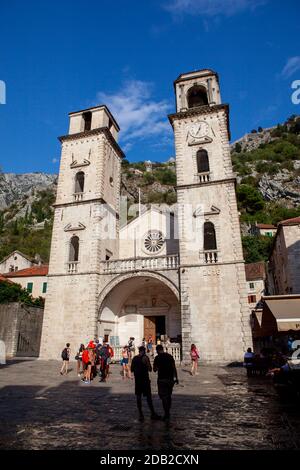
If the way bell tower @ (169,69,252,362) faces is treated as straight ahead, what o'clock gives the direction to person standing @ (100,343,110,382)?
The person standing is roughly at 1 o'clock from the bell tower.

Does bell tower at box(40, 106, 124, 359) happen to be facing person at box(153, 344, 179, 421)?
yes

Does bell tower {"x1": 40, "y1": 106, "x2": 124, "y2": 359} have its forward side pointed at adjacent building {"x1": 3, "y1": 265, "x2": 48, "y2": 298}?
no

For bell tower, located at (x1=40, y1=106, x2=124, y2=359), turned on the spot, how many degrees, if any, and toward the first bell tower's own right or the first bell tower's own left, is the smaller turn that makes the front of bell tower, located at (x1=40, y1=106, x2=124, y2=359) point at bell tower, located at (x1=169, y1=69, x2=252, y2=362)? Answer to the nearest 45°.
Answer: approximately 45° to the first bell tower's own left

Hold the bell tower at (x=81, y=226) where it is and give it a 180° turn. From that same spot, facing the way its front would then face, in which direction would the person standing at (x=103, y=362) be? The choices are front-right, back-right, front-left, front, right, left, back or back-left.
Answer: back

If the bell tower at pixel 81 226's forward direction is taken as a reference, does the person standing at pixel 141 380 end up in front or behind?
in front

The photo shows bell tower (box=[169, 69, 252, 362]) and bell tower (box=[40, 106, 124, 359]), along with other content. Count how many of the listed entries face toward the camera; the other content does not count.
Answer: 2

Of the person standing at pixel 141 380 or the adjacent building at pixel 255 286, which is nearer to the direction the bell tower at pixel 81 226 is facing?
the person standing

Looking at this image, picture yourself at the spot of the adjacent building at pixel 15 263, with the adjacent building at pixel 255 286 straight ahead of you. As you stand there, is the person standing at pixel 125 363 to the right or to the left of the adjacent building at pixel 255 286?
right

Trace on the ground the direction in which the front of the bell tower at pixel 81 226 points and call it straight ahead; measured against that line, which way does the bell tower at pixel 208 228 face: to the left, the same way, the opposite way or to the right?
the same way

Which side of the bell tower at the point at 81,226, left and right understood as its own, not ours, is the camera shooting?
front

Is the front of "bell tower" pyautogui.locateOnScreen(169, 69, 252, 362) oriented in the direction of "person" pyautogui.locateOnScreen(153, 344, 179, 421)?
yes

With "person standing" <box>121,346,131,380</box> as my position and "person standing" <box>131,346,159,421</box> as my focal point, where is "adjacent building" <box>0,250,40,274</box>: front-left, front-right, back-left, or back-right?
back-right

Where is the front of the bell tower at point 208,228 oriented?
toward the camera

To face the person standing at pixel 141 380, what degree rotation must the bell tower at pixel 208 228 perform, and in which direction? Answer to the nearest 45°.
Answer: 0° — it already faces them
